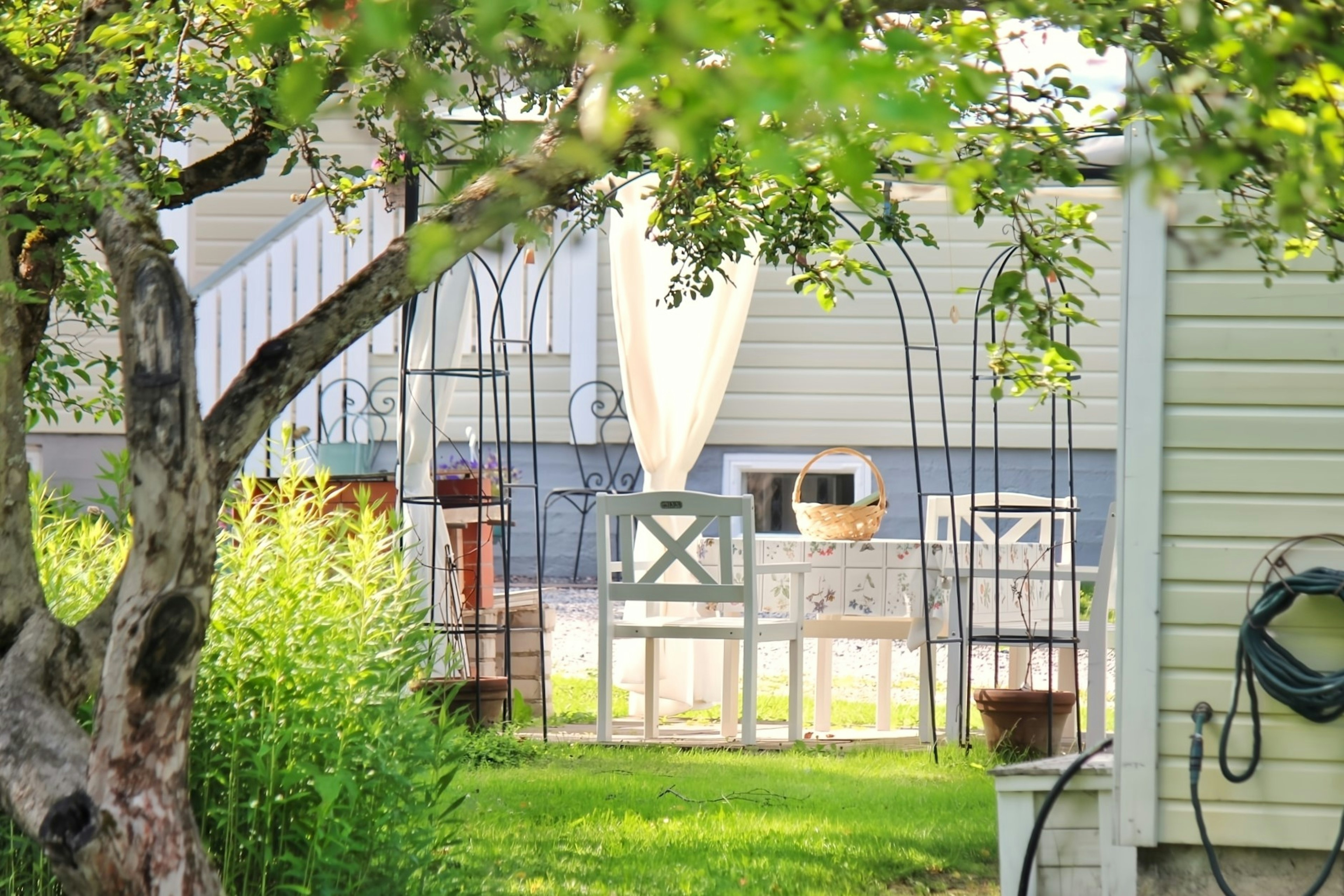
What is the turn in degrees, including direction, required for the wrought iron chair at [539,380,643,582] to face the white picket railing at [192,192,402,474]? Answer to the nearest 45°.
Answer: approximately 45° to its right

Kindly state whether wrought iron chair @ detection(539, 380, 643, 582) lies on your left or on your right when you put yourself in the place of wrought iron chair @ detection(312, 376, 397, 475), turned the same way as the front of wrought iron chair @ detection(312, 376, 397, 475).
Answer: on your left

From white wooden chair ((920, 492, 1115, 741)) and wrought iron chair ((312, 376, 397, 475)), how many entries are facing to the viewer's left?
1

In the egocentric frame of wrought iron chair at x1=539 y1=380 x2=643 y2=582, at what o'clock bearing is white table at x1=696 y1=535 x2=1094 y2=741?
The white table is roughly at 10 o'clock from the wrought iron chair.

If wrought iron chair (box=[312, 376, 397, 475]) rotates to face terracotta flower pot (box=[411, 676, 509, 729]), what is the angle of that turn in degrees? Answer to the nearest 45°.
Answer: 0° — it already faces it

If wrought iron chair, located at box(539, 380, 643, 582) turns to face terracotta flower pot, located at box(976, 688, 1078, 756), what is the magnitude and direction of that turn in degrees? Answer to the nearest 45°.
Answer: approximately 45° to its left

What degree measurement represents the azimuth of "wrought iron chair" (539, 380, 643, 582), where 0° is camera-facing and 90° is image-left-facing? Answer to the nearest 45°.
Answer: approximately 45°

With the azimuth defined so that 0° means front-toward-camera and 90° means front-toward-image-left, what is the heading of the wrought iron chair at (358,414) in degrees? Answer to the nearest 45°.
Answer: approximately 0°
